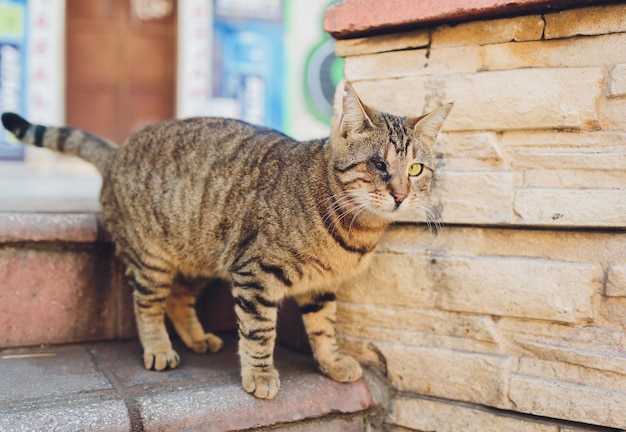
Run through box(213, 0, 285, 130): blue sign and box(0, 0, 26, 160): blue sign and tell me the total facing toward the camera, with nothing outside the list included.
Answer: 2

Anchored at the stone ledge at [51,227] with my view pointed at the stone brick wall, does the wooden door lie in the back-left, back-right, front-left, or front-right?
back-left

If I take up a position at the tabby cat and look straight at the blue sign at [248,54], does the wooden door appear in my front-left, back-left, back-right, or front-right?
front-left

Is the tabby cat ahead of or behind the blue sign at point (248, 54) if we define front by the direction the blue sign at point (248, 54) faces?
ahead

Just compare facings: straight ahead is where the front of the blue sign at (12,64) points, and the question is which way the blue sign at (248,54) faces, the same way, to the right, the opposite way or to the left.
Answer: the same way

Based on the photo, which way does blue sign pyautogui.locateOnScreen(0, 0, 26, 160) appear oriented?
toward the camera

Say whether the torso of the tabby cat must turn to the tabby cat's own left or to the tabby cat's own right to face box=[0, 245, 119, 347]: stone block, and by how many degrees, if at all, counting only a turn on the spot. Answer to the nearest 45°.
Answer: approximately 135° to the tabby cat's own right

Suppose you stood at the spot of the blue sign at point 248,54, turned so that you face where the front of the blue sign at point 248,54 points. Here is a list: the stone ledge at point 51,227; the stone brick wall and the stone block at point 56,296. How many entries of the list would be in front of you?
3

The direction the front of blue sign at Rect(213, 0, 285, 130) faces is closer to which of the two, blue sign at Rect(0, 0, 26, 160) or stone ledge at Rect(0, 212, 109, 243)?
the stone ledge

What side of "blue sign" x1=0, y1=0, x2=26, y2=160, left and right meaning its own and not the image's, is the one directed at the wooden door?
left

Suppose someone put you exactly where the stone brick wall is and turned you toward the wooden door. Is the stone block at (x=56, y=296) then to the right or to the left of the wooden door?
left

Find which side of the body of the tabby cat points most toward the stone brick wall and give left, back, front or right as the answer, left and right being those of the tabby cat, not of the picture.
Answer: front

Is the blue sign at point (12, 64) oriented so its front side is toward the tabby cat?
yes

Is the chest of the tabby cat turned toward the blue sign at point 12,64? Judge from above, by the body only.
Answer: no

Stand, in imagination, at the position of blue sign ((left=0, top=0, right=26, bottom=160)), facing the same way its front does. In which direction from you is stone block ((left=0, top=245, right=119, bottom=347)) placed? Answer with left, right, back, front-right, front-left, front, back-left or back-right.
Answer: front

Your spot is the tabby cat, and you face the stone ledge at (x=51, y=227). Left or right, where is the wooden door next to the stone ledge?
right

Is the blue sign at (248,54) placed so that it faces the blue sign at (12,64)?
no

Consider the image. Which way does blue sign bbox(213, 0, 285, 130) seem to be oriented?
toward the camera
